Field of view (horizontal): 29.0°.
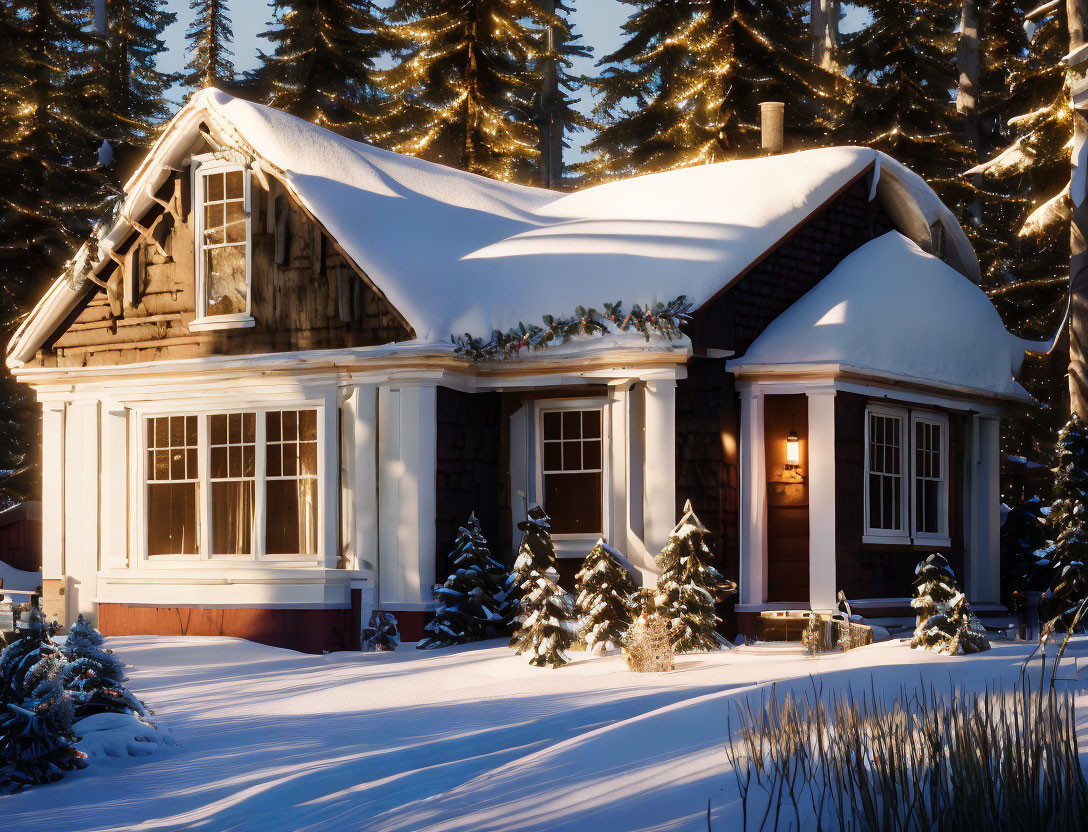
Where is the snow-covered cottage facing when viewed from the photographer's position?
facing the viewer

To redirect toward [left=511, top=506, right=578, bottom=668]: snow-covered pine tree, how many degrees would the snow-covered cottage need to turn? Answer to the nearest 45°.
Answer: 0° — it already faces it

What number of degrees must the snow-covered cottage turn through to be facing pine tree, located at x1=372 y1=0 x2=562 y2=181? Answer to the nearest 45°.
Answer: approximately 180°

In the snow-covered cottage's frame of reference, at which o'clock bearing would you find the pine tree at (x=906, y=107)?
The pine tree is roughly at 7 o'clock from the snow-covered cottage.

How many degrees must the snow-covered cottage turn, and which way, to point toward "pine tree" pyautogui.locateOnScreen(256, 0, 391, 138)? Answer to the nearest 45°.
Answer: approximately 180°

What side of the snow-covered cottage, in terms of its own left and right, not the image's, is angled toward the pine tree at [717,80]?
back

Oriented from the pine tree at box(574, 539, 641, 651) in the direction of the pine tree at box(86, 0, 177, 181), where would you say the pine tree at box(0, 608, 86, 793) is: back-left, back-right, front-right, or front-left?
back-left

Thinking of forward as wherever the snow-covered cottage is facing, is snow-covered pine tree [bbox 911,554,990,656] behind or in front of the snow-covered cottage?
in front

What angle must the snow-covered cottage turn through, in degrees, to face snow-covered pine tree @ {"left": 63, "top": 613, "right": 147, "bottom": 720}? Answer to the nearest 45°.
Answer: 0° — it already faces it

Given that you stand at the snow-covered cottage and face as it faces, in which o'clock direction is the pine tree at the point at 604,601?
The pine tree is roughly at 11 o'clock from the snow-covered cottage.

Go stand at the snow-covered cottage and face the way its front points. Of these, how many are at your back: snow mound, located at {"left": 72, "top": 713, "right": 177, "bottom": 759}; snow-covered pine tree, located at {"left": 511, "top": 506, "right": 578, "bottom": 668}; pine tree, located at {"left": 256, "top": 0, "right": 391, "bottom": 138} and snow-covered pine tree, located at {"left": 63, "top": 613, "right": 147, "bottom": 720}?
1

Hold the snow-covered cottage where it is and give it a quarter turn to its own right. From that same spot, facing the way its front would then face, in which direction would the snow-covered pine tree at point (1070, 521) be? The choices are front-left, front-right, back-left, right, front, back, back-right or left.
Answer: back

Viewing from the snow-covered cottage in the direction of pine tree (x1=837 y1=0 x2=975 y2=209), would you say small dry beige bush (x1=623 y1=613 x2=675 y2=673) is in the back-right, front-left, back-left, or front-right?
back-right

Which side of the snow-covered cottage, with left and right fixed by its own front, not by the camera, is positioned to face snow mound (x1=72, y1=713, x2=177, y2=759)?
front
